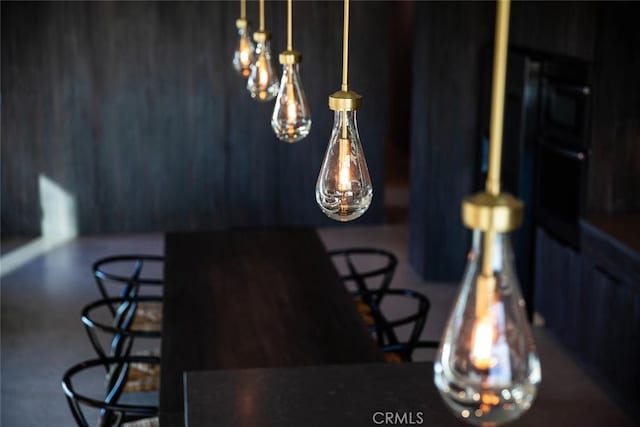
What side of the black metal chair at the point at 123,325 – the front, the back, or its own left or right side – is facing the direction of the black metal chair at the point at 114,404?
right

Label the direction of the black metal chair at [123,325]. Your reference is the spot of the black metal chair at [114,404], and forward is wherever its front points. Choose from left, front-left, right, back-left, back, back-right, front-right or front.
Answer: left

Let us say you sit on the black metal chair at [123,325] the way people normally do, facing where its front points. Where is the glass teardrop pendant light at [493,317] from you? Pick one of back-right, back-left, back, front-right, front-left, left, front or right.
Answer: right

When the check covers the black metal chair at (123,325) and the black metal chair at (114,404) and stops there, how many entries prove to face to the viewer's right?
2

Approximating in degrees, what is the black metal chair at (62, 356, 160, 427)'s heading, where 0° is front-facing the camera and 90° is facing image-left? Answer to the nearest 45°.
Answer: approximately 270°

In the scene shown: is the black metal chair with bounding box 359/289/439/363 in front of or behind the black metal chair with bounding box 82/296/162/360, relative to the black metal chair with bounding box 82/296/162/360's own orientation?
in front

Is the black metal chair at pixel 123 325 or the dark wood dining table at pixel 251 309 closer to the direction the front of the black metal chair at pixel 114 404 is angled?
the dark wood dining table

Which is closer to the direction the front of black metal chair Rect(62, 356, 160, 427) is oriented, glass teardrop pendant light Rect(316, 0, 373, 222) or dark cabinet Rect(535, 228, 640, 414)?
the dark cabinet

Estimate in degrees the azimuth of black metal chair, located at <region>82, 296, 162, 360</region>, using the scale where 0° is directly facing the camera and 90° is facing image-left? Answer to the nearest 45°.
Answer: approximately 270°

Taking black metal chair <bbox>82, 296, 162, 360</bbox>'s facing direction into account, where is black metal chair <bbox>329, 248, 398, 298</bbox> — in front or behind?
in front
